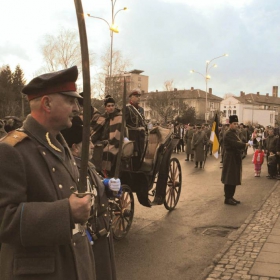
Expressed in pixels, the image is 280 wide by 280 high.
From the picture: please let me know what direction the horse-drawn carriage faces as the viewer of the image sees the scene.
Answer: facing the viewer and to the left of the viewer

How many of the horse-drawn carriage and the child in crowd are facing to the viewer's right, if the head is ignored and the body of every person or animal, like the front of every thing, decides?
0

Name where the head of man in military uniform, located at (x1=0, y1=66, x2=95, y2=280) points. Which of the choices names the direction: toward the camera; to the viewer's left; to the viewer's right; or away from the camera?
to the viewer's right

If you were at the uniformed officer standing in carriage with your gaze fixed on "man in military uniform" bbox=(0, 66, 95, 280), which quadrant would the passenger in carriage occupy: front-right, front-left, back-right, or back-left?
front-right
